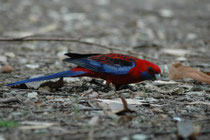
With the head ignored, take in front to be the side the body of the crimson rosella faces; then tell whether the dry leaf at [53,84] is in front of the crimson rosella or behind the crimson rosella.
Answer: behind

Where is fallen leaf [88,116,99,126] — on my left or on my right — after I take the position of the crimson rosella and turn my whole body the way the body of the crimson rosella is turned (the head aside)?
on my right

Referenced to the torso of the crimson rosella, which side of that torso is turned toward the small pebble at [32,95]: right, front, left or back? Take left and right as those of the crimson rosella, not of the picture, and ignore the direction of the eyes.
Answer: back

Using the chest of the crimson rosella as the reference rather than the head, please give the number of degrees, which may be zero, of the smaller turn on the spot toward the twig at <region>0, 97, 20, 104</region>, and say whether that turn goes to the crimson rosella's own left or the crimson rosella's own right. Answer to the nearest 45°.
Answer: approximately 135° to the crimson rosella's own right

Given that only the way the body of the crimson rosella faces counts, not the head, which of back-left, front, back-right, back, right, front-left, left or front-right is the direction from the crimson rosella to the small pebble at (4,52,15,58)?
back-left

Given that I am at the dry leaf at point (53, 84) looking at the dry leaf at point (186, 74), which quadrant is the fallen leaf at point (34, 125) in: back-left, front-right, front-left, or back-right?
back-right

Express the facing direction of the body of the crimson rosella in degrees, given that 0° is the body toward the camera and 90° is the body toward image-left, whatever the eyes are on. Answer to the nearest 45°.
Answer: approximately 270°

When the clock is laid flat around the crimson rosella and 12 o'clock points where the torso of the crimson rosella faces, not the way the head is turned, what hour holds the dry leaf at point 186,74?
The dry leaf is roughly at 11 o'clock from the crimson rosella.

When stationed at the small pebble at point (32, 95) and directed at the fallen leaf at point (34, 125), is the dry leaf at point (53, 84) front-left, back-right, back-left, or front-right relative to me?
back-left
